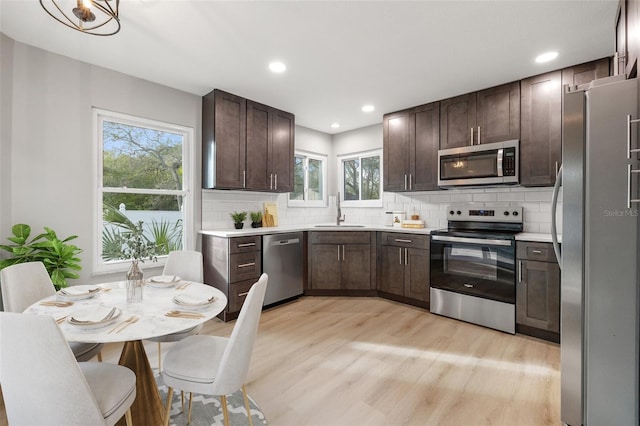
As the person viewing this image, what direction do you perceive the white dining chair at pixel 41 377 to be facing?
facing away from the viewer and to the right of the viewer

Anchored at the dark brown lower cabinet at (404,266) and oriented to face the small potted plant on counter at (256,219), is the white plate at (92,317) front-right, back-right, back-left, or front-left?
front-left

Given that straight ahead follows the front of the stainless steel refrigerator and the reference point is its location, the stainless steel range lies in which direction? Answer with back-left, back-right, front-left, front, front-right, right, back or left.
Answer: front-right

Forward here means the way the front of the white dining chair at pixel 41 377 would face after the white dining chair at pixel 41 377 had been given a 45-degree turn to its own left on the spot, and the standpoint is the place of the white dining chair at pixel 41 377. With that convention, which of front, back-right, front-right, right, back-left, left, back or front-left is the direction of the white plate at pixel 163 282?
front-right

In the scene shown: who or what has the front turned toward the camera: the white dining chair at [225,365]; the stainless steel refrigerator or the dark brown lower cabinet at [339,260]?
the dark brown lower cabinet

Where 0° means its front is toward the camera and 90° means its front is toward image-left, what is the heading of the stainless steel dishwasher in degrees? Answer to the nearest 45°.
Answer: approximately 315°

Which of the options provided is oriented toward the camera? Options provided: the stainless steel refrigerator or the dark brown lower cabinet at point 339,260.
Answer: the dark brown lower cabinet

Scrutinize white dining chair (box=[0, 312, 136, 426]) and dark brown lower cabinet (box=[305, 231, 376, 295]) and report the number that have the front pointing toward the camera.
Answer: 1

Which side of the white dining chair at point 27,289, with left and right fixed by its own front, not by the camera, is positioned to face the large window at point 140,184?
left

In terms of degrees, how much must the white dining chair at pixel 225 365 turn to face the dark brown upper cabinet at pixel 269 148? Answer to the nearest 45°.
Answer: approximately 90° to its right

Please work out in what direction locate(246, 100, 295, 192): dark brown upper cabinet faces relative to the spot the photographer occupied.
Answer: facing the viewer and to the right of the viewer

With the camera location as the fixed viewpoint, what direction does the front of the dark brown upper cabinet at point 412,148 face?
facing the viewer and to the left of the viewer

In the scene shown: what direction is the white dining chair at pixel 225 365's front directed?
to the viewer's left

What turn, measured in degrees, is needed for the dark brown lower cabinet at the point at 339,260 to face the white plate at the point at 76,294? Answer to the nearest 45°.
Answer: approximately 45° to its right
